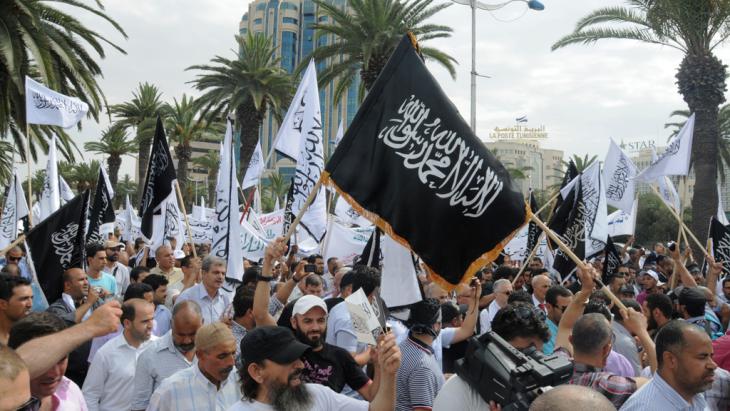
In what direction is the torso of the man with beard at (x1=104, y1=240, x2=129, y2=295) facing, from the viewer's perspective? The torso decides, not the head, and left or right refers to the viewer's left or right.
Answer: facing the viewer and to the right of the viewer

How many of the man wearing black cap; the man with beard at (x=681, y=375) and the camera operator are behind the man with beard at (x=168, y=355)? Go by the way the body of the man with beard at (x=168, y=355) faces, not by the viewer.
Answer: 0

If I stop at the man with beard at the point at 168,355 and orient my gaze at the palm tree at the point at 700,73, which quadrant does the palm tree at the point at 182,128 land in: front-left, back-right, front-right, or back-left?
front-left

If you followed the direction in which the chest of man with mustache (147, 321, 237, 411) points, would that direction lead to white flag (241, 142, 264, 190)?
no

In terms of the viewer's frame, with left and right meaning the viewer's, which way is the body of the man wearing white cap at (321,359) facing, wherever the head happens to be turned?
facing the viewer

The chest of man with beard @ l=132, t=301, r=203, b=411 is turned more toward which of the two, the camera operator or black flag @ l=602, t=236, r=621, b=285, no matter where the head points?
the camera operator

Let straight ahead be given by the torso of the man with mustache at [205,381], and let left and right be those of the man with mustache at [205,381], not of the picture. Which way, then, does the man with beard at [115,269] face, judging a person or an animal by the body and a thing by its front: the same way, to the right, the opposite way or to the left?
the same way

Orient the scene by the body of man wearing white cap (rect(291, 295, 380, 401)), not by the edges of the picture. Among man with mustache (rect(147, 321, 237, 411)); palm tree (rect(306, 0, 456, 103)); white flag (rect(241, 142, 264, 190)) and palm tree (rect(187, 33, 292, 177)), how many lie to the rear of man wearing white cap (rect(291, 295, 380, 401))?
3

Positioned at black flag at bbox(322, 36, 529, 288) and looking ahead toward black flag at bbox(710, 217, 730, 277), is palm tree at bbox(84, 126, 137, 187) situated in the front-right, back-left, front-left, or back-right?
front-left

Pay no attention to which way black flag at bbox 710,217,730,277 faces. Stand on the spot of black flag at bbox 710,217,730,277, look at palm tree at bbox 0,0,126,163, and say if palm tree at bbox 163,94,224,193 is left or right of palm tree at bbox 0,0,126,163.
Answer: right

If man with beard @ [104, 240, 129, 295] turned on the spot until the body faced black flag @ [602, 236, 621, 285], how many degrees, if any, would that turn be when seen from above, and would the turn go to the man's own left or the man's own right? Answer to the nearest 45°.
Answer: approximately 45° to the man's own left

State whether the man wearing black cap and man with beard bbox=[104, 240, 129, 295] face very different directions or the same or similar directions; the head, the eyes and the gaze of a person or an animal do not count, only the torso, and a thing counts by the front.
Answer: same or similar directions

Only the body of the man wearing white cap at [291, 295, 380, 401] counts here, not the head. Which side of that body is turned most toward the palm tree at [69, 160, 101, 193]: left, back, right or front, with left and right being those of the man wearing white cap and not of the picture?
back

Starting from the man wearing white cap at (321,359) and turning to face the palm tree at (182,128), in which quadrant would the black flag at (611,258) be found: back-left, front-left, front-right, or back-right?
front-right

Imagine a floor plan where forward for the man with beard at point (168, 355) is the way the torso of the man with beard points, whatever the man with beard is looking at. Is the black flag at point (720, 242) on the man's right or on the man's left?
on the man's left

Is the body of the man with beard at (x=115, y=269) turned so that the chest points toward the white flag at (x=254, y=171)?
no
